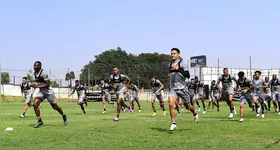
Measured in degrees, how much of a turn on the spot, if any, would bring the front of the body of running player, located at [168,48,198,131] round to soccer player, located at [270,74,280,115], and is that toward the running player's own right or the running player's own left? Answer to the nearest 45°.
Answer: approximately 180°

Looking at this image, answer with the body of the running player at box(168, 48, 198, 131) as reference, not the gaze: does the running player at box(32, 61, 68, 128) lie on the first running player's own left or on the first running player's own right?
on the first running player's own right

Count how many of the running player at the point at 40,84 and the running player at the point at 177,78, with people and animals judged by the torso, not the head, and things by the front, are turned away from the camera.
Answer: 0

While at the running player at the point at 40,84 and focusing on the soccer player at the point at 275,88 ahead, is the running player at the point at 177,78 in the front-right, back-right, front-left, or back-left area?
front-right

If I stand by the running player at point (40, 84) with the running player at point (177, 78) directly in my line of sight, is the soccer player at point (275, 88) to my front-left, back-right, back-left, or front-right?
front-left

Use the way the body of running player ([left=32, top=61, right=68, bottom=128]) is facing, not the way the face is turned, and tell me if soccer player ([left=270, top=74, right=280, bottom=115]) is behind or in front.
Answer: behind

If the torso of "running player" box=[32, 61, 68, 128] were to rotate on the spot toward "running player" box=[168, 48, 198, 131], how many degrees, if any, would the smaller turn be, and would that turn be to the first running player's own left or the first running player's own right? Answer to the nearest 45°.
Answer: approximately 90° to the first running player's own left

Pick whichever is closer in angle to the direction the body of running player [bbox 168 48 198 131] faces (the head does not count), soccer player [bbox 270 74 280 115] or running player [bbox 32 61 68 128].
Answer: the running player

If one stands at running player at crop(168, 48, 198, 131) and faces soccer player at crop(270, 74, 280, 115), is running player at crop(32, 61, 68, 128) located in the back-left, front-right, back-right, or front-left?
back-left

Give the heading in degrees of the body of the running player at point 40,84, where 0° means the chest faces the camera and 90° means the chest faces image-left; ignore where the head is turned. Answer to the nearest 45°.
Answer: approximately 45°

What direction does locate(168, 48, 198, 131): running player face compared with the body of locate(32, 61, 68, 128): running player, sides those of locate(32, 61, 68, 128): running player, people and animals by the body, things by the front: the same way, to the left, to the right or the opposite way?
the same way
